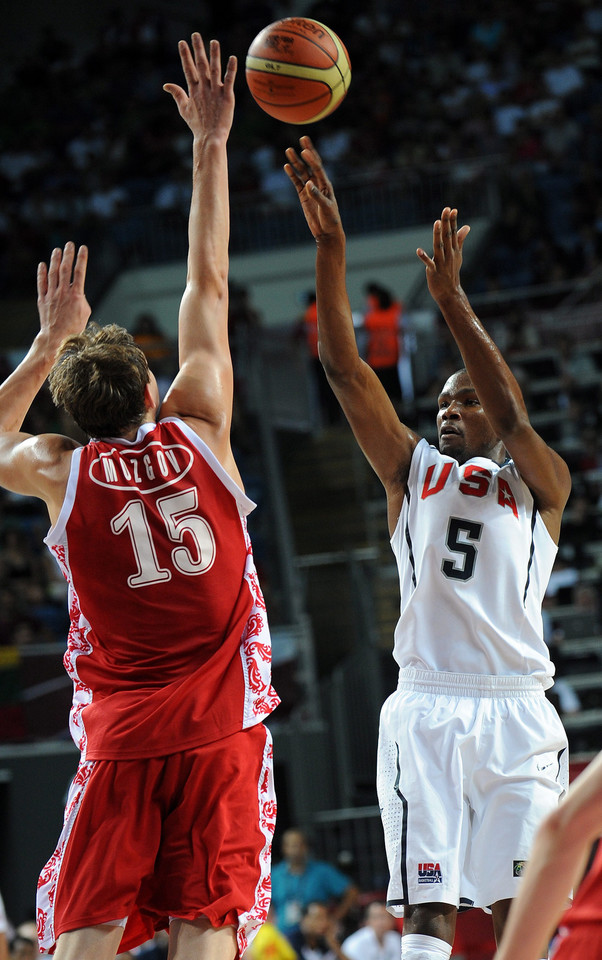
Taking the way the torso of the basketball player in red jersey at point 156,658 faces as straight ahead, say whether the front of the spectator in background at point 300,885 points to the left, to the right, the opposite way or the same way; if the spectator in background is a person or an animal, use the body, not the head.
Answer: the opposite way

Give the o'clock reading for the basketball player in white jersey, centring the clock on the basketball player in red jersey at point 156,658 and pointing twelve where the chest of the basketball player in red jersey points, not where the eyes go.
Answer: The basketball player in white jersey is roughly at 2 o'clock from the basketball player in red jersey.

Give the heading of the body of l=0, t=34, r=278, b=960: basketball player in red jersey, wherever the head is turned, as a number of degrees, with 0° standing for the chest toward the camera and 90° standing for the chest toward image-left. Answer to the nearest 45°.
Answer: approximately 180°

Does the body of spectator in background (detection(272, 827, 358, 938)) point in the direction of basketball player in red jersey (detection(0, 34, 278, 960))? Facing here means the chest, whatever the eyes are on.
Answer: yes

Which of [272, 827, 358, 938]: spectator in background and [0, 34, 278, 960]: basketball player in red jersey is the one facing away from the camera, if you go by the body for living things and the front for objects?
the basketball player in red jersey

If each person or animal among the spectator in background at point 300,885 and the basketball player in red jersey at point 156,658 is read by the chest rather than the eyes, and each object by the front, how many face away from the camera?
1
